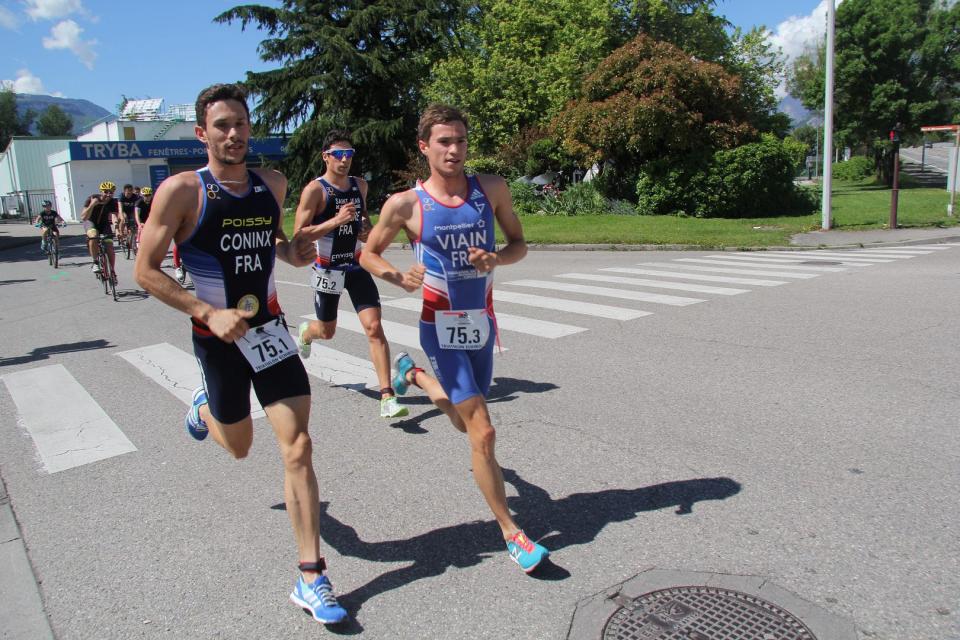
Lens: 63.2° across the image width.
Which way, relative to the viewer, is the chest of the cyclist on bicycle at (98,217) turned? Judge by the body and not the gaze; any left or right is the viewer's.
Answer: facing the viewer

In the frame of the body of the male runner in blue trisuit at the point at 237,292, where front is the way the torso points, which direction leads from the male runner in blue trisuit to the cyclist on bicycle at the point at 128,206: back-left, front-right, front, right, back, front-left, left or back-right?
back-left

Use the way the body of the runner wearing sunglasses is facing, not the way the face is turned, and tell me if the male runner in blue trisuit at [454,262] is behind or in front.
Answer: in front

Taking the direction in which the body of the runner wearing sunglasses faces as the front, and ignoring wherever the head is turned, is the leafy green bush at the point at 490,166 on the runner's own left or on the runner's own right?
on the runner's own left

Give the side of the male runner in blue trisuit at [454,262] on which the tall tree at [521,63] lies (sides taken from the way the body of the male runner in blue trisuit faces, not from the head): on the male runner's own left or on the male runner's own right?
on the male runner's own left

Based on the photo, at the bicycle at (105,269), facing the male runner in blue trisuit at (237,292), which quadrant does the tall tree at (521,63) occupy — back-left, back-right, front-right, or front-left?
back-left

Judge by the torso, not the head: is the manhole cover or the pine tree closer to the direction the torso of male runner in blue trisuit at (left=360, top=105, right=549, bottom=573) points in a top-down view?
the manhole cover

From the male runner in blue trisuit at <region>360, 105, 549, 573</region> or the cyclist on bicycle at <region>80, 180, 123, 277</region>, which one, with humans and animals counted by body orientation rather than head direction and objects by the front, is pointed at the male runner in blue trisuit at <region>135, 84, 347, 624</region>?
the cyclist on bicycle

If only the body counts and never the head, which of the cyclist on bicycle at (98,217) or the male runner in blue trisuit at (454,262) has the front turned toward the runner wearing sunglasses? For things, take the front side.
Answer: the cyclist on bicycle

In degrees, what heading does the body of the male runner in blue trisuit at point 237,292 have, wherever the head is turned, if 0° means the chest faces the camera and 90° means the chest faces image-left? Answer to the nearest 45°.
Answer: approximately 315°

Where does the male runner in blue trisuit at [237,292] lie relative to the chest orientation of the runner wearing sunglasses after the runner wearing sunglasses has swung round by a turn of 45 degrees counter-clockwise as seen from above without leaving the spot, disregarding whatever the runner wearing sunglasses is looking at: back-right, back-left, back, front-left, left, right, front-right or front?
right
